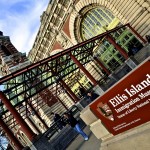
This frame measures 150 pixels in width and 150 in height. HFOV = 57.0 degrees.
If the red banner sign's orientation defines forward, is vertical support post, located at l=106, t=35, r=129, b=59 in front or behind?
behind

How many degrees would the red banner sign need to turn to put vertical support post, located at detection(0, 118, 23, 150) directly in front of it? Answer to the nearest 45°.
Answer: approximately 90° to its right

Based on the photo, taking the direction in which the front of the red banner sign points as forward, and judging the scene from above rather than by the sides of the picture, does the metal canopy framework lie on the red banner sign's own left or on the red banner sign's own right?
on the red banner sign's own right

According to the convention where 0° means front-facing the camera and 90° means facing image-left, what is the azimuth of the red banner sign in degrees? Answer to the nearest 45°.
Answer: approximately 45°
